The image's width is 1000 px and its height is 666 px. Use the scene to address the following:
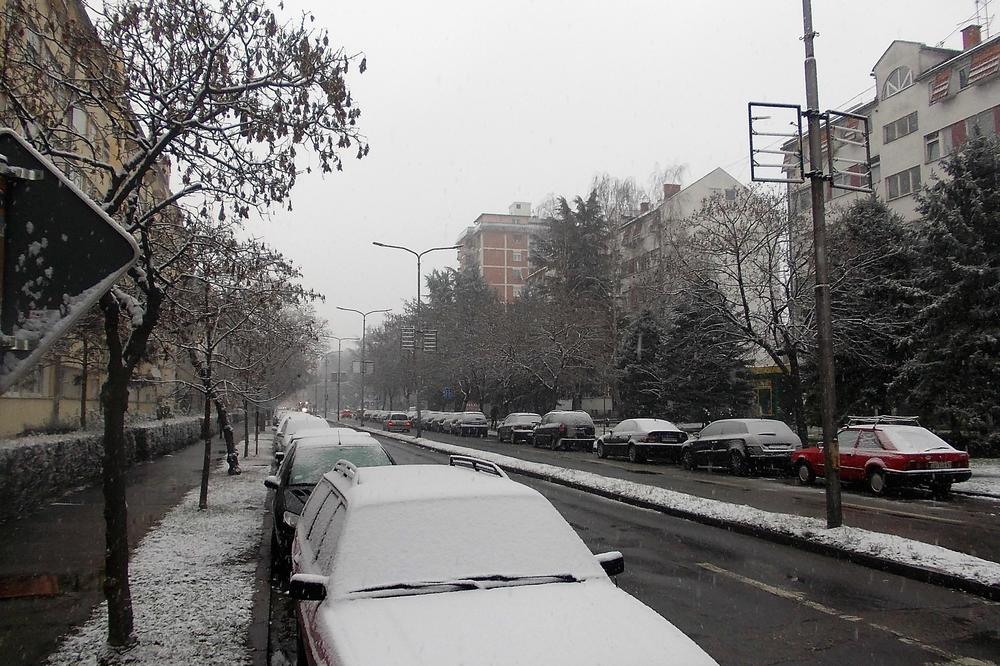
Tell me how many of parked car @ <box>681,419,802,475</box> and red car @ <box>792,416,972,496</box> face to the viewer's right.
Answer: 0

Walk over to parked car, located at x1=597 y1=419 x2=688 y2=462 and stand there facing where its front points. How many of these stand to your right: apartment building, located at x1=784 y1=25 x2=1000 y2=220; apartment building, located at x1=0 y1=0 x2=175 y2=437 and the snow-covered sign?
1

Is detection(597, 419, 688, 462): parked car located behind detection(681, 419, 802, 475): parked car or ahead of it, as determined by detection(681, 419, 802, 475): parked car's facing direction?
ahead

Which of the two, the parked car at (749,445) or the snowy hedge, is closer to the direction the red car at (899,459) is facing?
the parked car

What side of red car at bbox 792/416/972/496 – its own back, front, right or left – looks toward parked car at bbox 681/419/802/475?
front

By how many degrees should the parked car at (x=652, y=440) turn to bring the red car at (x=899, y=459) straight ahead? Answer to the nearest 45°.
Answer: approximately 180°

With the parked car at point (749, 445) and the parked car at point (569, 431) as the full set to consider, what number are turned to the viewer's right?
0

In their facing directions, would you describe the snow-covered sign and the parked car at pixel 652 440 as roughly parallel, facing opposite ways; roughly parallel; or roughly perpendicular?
roughly parallel

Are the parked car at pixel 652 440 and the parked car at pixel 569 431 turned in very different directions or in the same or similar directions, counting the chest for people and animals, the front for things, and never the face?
same or similar directions

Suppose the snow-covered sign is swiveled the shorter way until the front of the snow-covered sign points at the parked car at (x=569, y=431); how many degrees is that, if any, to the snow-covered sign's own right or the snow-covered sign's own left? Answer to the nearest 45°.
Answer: approximately 45° to the snow-covered sign's own right

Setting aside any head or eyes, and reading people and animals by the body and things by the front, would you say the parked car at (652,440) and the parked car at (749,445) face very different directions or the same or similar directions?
same or similar directions

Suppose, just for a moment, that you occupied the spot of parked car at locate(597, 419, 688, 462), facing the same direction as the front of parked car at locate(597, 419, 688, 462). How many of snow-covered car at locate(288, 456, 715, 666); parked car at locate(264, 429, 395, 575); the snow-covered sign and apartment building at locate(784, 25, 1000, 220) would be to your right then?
1

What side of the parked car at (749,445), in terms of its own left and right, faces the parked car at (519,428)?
front

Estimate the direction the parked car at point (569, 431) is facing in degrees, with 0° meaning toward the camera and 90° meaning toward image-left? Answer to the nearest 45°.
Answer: approximately 135°

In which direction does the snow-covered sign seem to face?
away from the camera

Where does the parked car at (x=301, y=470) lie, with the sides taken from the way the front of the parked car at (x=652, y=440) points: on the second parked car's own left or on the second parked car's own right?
on the second parked car's own left

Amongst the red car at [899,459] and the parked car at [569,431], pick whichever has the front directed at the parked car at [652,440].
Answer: the red car

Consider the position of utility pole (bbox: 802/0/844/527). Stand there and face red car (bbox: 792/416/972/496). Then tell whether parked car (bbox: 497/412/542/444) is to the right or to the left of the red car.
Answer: left

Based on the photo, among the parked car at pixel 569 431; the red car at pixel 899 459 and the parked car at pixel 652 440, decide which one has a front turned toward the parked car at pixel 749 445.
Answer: the red car
